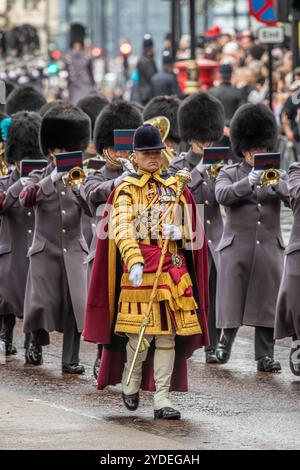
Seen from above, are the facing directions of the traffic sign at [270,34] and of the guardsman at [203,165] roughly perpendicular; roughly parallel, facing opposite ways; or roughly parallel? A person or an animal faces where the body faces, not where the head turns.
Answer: roughly parallel

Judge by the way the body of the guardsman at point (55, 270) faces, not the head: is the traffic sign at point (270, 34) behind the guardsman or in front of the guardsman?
behind

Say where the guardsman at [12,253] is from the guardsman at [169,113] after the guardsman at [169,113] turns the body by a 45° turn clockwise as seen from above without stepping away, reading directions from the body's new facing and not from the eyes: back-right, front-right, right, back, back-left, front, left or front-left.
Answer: front

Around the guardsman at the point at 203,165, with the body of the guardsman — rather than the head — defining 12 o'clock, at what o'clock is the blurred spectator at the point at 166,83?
The blurred spectator is roughly at 6 o'clock from the guardsman.

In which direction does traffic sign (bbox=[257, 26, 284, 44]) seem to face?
toward the camera

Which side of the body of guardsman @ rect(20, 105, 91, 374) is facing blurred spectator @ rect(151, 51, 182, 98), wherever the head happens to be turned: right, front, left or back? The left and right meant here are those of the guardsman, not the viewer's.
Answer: back

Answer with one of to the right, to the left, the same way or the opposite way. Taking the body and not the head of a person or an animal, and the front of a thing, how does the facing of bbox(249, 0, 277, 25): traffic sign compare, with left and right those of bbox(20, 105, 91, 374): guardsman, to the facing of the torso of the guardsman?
the same way

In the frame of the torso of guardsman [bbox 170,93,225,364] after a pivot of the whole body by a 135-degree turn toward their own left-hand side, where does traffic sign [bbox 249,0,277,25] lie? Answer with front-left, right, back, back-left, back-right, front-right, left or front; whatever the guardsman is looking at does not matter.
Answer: front-left

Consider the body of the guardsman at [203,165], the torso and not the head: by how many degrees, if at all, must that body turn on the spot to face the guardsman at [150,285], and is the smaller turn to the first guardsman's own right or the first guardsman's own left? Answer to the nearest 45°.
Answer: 0° — they already face them

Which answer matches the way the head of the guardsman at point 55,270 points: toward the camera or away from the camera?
toward the camera

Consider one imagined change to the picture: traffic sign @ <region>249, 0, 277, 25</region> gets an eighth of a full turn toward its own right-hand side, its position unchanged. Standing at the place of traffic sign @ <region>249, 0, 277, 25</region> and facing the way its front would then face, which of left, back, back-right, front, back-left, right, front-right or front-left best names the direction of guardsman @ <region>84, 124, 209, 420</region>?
front-left

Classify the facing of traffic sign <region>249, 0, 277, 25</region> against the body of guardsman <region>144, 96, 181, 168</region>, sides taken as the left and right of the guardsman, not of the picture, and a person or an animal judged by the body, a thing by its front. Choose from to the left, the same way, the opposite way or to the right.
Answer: the same way

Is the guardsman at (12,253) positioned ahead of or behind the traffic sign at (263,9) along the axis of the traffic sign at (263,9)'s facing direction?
ahead

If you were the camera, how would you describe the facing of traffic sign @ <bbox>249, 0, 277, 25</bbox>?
facing the viewer

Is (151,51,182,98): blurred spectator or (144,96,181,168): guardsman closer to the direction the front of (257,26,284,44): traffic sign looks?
the guardsman
